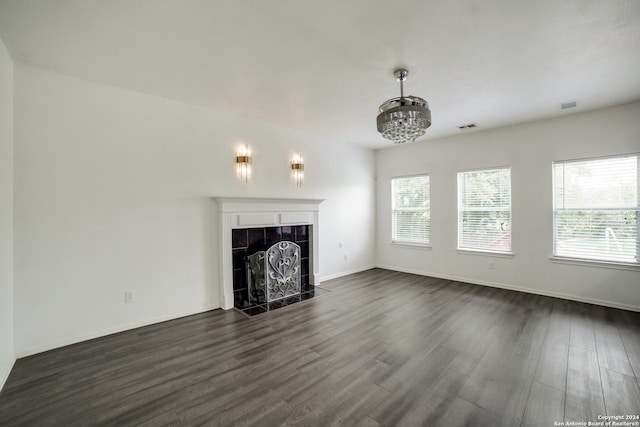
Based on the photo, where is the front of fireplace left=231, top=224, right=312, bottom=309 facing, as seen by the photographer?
facing the viewer and to the right of the viewer

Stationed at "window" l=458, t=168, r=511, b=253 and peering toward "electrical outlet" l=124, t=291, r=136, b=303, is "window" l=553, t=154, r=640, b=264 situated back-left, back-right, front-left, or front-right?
back-left

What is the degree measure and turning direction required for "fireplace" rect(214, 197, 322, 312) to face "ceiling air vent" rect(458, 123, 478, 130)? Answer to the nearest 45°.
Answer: approximately 45° to its left

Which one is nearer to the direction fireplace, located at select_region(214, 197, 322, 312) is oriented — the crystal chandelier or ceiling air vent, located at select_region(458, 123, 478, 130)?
the crystal chandelier

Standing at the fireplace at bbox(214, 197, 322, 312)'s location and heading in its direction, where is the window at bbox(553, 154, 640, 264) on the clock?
The window is roughly at 11 o'clock from the fireplace.

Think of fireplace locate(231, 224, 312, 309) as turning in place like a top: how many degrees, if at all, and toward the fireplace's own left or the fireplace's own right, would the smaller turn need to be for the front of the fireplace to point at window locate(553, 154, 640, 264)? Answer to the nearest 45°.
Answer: approximately 45° to the fireplace's own left

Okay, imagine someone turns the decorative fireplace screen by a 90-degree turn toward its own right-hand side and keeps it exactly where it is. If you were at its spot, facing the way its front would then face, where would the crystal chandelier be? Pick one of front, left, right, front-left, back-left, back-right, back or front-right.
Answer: left

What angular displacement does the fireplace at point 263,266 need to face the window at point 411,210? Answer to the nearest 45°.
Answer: approximately 45° to its left

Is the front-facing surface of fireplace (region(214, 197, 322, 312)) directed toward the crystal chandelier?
yes

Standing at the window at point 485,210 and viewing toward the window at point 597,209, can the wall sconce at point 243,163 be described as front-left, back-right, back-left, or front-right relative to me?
back-right

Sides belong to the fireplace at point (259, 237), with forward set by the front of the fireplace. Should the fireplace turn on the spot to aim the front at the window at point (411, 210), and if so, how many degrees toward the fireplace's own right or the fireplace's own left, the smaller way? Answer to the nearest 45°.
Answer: approximately 45° to the fireplace's own left

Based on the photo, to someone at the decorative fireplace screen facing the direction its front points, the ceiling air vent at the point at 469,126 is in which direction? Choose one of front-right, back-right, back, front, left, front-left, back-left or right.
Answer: front-left
